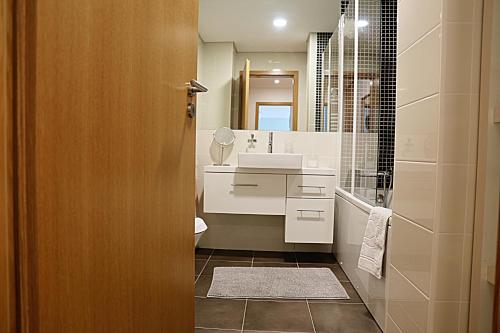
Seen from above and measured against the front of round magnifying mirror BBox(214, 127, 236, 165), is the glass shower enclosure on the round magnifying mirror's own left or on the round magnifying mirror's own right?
on the round magnifying mirror's own left

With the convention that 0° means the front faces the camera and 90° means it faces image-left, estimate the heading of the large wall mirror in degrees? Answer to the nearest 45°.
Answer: approximately 0°

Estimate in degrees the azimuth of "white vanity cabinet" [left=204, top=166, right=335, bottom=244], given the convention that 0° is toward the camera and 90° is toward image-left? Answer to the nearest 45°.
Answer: approximately 0°
